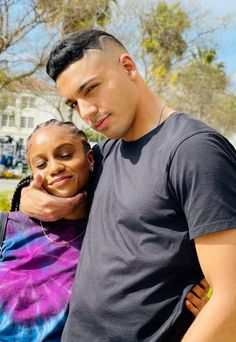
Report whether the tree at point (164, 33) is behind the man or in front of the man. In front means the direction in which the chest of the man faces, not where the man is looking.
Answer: behind

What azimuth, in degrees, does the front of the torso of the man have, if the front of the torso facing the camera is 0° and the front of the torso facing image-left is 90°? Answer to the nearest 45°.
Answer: approximately 45°

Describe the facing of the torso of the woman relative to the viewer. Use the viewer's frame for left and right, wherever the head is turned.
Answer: facing the viewer

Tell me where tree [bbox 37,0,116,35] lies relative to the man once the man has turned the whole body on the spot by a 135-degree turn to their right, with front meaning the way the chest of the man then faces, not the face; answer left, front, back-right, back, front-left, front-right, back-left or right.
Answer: front

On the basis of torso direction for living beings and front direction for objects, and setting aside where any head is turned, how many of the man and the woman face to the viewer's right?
0

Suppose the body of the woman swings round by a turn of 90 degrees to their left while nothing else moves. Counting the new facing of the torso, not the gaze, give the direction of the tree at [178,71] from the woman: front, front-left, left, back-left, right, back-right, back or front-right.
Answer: left

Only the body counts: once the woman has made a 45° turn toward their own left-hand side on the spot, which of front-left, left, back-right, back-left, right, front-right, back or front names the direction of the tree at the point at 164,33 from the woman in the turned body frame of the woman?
back-left

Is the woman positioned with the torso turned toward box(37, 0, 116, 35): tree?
no

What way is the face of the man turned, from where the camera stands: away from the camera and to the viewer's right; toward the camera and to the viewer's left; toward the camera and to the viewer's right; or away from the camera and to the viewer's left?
toward the camera and to the viewer's left

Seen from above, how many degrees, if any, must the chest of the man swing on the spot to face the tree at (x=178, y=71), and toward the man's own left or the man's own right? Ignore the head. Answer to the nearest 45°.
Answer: approximately 135° to the man's own right
